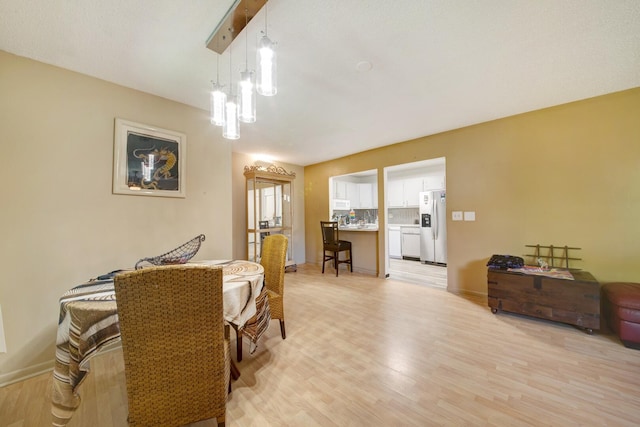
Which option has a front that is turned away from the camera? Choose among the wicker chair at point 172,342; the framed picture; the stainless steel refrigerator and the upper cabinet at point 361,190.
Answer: the wicker chair

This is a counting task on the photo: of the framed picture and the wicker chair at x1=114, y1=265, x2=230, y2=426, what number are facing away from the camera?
1

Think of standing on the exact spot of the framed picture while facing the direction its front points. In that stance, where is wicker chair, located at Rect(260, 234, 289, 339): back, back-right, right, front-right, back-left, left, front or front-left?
front

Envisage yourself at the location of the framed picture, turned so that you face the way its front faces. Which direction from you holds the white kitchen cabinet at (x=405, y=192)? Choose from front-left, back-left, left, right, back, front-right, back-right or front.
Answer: front-left

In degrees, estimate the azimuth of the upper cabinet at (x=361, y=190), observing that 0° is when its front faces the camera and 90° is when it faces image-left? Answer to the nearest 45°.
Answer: approximately 45°

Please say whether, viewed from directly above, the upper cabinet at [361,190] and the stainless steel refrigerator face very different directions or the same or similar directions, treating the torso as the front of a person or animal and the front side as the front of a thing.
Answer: same or similar directions

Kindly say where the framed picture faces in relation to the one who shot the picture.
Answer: facing the viewer and to the right of the viewer

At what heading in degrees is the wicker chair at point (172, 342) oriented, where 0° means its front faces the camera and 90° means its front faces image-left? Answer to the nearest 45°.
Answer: approximately 180°

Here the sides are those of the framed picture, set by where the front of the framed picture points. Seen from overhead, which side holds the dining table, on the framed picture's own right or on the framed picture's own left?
on the framed picture's own right

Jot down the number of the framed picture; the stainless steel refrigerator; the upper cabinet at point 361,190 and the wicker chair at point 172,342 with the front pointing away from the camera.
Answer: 1

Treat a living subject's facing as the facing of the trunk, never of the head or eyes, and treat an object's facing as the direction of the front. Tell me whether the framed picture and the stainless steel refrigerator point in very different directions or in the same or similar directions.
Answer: very different directions

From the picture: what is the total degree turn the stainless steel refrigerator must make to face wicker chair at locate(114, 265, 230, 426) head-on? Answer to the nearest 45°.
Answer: approximately 45° to its left

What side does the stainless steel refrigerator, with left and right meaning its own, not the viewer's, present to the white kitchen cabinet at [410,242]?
right

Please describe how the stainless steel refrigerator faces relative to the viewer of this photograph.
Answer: facing the viewer and to the left of the viewer

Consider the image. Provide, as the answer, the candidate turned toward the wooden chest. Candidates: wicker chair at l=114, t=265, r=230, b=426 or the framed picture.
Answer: the framed picture

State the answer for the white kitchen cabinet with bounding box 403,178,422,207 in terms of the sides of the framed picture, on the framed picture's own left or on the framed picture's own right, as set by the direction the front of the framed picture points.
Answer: on the framed picture's own left

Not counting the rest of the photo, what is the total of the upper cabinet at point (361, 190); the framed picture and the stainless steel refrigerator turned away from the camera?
0
